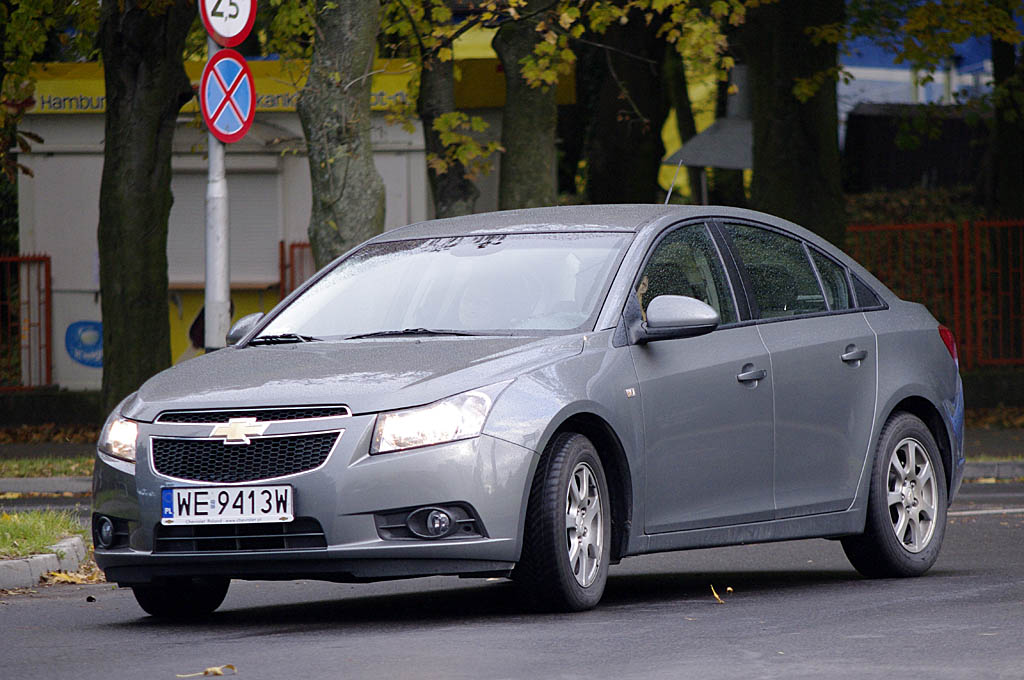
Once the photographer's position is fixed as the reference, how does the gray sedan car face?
facing the viewer and to the left of the viewer

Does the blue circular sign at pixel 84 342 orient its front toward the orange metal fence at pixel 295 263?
no

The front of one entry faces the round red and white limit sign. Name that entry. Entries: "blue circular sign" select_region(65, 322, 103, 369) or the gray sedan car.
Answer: the blue circular sign

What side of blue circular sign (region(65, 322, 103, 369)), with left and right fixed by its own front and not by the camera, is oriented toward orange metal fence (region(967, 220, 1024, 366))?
left

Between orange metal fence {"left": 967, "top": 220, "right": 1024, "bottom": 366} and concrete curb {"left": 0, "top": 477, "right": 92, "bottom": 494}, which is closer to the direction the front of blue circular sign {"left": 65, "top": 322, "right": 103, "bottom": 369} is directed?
the concrete curb

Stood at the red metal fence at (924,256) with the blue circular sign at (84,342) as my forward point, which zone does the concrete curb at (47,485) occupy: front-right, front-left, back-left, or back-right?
front-left

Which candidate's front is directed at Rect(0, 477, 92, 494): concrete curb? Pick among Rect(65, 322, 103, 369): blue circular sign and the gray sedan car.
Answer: the blue circular sign

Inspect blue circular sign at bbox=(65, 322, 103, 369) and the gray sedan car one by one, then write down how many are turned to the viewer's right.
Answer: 0

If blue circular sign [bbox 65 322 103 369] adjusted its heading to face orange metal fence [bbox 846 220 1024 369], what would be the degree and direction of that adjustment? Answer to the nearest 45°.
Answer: approximately 90° to its left

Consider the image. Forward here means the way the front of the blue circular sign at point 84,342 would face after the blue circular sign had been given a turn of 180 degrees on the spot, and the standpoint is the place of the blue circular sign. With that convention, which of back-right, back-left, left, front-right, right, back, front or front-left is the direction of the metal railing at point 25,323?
left

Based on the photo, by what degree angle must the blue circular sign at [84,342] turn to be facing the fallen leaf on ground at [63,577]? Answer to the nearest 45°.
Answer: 0° — it already faces it

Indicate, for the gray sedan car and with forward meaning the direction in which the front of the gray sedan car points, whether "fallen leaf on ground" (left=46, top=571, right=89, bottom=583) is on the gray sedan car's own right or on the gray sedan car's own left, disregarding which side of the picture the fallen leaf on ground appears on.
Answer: on the gray sedan car's own right

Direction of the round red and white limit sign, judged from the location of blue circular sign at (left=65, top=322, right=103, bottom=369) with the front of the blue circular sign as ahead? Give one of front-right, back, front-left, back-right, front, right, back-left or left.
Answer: front

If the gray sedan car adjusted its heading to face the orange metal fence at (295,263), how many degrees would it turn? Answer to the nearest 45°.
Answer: approximately 135° to its right

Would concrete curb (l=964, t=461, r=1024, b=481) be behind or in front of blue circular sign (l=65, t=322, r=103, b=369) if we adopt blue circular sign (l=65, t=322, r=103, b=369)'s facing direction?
in front

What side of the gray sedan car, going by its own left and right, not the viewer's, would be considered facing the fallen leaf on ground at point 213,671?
front

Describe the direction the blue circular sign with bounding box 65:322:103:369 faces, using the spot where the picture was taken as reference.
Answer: facing the viewer
